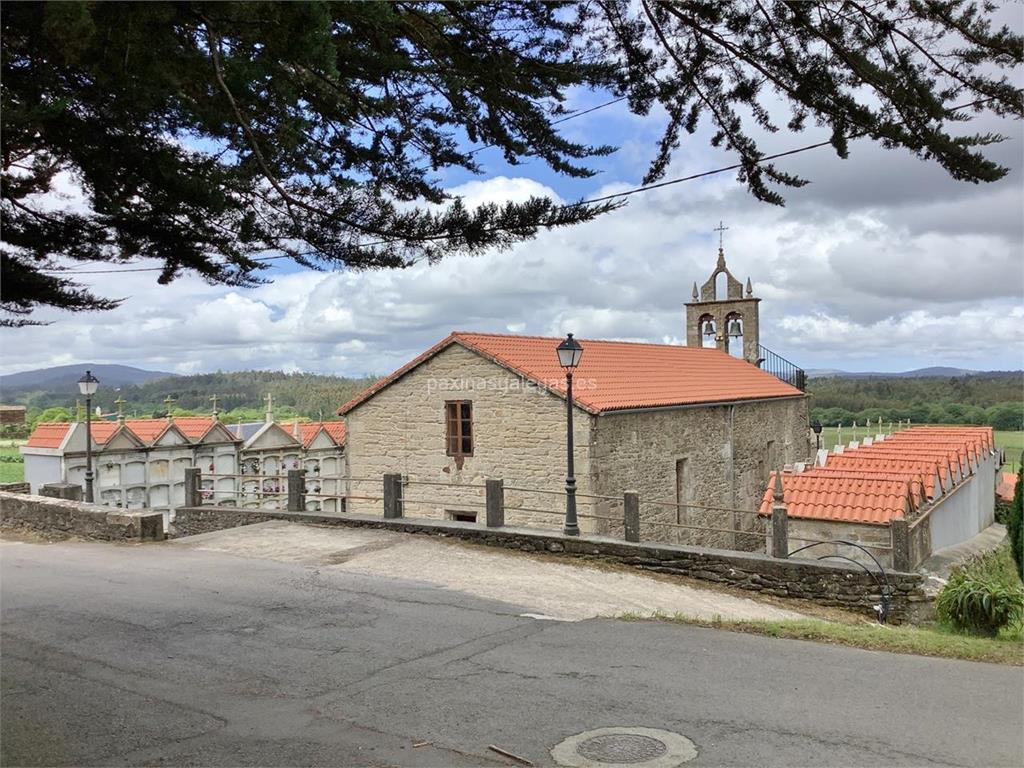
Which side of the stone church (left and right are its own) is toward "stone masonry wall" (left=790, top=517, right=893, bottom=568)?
right

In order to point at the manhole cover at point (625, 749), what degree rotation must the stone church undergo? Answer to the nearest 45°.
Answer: approximately 135° to its right

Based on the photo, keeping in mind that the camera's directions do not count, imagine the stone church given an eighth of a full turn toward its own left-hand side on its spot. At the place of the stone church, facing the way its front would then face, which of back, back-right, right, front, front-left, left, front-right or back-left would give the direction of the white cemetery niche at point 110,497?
left

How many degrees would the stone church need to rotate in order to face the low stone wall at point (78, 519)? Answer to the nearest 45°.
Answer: approximately 180°

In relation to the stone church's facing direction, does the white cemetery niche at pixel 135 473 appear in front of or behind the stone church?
behind

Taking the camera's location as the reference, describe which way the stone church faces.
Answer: facing away from the viewer and to the right of the viewer

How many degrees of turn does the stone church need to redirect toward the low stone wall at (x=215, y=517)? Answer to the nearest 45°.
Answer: approximately 180°

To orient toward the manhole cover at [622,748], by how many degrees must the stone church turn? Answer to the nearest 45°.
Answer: approximately 135° to its right

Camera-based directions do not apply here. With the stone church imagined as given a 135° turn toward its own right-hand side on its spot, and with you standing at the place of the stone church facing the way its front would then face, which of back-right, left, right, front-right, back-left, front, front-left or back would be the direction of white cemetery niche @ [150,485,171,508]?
right

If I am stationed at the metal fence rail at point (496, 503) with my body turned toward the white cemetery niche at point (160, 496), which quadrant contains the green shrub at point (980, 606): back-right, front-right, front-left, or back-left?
back-left

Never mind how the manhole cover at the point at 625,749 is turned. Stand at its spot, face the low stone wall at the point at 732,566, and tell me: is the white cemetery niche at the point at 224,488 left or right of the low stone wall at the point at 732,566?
left

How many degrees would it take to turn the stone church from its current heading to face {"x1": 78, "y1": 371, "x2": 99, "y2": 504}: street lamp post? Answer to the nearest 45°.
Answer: approximately 135° to its left

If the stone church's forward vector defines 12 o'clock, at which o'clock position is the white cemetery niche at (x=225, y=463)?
The white cemetery niche is roughly at 8 o'clock from the stone church.
